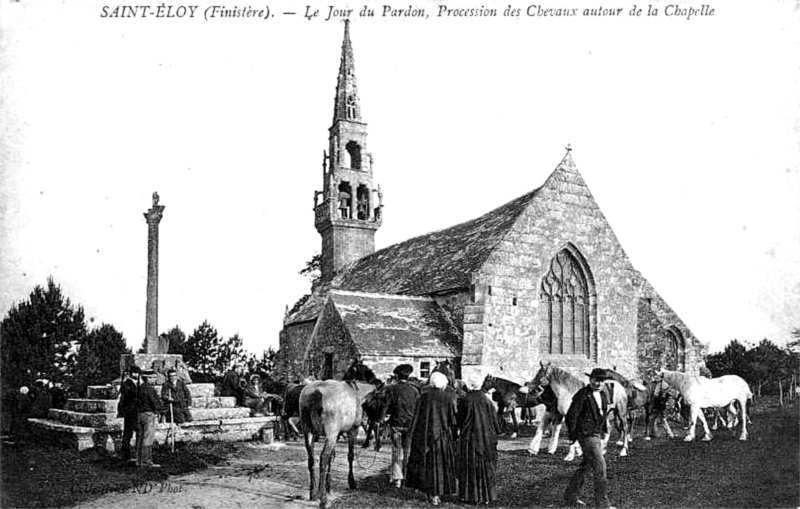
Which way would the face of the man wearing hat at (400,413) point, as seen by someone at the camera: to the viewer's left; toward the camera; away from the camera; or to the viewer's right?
away from the camera

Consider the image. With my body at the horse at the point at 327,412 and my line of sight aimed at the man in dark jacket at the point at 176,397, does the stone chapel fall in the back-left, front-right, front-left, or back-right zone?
front-right

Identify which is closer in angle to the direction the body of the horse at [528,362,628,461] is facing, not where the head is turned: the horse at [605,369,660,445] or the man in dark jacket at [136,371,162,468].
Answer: the man in dark jacket

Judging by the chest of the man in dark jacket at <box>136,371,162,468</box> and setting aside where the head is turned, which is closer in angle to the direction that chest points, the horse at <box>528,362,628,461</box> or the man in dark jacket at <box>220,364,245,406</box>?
the horse

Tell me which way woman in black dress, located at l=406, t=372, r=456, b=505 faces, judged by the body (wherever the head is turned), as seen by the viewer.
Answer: away from the camera

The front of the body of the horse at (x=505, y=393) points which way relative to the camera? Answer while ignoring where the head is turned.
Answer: to the viewer's left

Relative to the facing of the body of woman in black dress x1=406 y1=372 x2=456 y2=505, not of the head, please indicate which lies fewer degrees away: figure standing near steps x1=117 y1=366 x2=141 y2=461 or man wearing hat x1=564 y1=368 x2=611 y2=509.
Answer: the figure standing near steps

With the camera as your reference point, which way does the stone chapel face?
facing away from the viewer and to the left of the viewer

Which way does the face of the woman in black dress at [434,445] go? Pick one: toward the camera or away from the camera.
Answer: away from the camera

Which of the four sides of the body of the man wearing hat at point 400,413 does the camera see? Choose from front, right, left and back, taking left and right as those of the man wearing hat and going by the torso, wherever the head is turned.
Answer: back

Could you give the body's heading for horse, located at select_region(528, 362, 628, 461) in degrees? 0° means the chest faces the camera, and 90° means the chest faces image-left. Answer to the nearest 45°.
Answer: approximately 90°

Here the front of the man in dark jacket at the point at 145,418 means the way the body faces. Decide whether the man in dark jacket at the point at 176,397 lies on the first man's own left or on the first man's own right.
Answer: on the first man's own left

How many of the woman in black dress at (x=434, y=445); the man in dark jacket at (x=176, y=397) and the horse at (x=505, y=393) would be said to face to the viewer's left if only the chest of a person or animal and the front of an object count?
1

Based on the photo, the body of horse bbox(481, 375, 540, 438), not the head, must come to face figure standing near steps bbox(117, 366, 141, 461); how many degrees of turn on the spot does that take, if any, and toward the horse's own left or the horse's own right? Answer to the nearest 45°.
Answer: approximately 45° to the horse's own left
